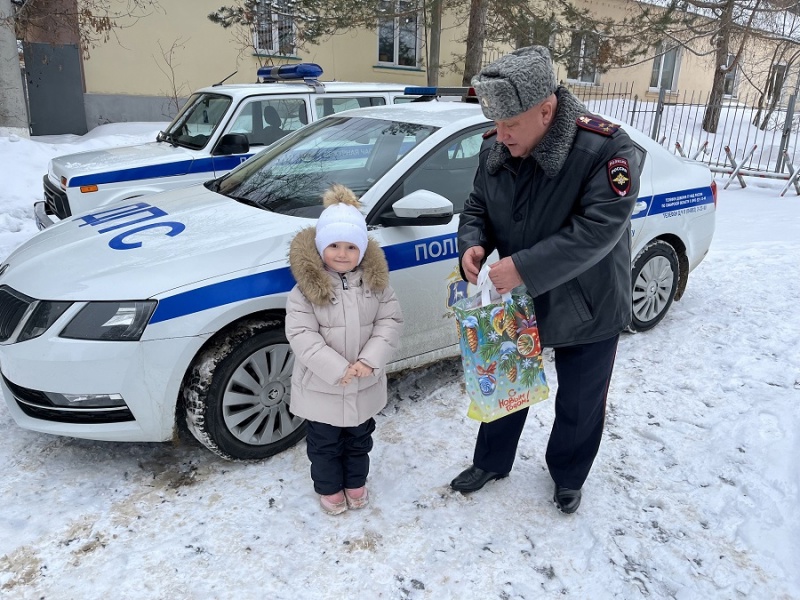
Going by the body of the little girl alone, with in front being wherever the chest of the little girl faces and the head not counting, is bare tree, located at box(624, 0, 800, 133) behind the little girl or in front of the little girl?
behind

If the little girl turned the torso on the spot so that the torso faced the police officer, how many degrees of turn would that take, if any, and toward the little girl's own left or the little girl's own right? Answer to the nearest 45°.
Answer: approximately 90° to the little girl's own left

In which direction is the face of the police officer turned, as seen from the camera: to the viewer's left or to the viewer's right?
to the viewer's left

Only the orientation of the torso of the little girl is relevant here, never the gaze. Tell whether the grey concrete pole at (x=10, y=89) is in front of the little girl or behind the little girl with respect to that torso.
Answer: behind

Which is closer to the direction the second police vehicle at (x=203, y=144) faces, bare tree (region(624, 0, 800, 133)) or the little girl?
the little girl

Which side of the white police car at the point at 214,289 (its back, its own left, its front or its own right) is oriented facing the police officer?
left

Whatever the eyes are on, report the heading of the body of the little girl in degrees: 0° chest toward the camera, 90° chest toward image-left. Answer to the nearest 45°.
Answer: approximately 0°

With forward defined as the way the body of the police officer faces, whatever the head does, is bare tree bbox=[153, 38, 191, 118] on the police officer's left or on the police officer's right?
on the police officer's right

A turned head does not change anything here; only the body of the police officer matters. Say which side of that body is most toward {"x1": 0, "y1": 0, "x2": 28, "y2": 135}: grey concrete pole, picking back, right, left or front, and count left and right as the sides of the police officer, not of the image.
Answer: right

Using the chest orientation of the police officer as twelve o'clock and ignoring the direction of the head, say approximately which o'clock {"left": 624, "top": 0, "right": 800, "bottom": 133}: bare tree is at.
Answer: The bare tree is roughly at 5 o'clock from the police officer.

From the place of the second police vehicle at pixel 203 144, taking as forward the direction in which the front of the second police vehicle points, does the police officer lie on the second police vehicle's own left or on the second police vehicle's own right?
on the second police vehicle's own left

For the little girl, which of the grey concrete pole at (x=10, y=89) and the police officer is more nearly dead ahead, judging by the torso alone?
the police officer
